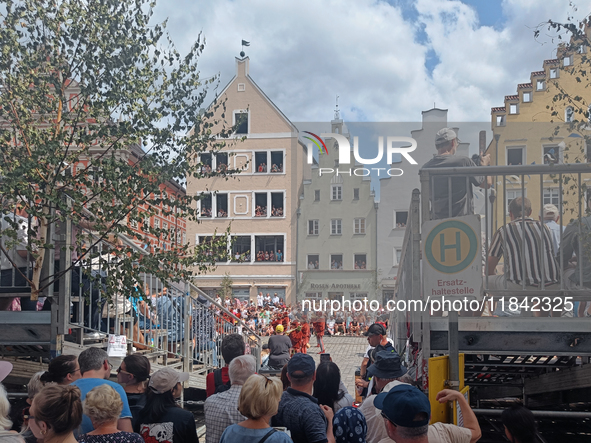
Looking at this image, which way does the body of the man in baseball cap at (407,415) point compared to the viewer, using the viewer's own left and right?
facing away from the viewer and to the left of the viewer

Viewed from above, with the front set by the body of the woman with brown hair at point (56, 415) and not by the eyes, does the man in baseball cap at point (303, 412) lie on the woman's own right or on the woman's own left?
on the woman's own right

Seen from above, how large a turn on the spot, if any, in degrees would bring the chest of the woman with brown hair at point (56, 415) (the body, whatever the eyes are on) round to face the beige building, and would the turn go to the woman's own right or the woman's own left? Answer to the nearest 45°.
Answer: approximately 45° to the woman's own right

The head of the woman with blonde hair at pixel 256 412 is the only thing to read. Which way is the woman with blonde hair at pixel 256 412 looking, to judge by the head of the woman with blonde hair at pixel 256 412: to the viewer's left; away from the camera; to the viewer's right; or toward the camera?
away from the camera

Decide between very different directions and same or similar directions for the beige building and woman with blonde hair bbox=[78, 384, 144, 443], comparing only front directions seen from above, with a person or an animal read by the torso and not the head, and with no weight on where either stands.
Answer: very different directions

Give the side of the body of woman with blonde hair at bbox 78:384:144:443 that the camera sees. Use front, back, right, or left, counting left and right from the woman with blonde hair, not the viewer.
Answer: back

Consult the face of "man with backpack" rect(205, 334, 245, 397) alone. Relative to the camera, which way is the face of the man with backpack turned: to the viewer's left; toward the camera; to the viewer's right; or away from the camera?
away from the camera

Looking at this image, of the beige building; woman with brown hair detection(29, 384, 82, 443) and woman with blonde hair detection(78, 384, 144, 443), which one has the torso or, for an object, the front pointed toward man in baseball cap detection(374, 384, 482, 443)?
the beige building

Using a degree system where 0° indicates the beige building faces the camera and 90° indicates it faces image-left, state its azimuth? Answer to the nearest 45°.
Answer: approximately 0°

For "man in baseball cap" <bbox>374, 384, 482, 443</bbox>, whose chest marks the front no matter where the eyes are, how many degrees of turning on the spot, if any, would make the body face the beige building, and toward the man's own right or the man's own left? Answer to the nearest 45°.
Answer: approximately 45° to the man's own right
